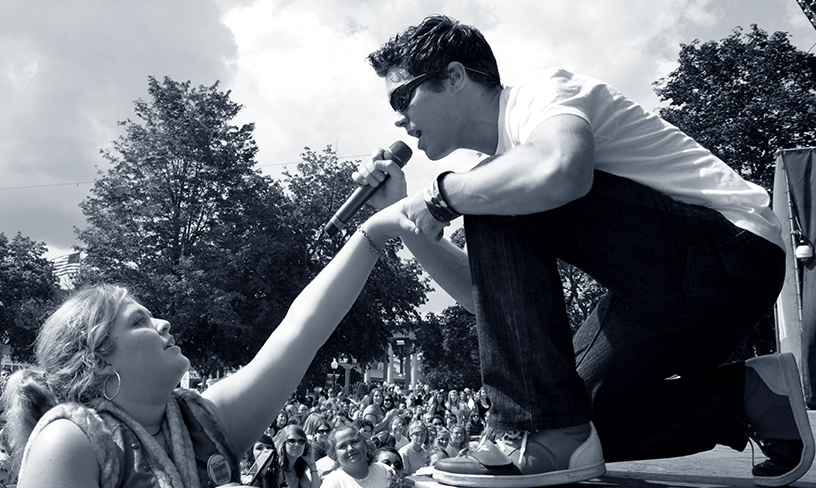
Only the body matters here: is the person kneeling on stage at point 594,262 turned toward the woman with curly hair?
yes

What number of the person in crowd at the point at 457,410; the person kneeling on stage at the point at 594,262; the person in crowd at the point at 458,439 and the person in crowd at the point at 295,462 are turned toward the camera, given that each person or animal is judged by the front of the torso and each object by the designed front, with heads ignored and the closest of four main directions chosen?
3

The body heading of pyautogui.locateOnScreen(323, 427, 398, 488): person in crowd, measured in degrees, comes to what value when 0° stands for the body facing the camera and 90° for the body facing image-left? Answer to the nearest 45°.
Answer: approximately 0°

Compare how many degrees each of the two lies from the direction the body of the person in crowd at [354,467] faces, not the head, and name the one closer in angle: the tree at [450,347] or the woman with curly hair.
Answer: the woman with curly hair

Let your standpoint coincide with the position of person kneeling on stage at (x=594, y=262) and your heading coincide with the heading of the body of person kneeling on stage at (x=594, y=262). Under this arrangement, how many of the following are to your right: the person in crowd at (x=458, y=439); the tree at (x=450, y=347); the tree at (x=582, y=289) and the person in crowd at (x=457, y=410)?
4

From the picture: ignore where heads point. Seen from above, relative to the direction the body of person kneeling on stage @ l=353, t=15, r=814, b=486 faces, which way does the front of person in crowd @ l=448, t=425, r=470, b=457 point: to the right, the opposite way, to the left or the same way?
to the left

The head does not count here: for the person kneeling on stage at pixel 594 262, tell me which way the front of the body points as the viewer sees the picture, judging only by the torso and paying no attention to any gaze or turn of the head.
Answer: to the viewer's left

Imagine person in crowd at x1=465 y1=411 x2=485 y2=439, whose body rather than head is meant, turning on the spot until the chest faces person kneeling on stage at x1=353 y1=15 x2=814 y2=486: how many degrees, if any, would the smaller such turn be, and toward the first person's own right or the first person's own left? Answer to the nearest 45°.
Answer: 0° — they already face them
